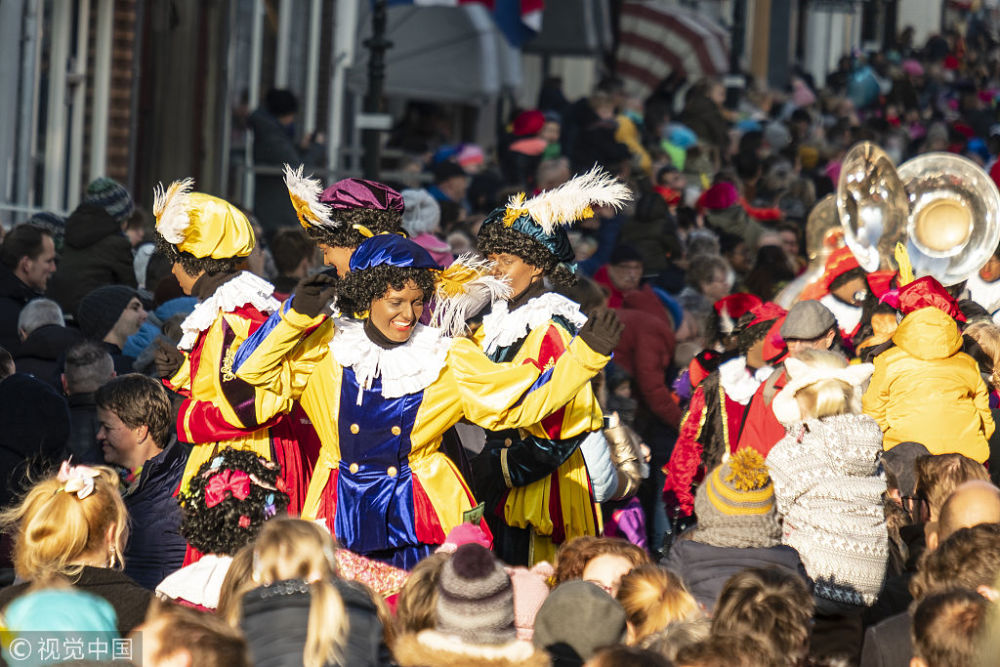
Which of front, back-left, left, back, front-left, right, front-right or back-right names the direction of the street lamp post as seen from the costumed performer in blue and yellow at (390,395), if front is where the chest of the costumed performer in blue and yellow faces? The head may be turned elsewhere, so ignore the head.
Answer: back

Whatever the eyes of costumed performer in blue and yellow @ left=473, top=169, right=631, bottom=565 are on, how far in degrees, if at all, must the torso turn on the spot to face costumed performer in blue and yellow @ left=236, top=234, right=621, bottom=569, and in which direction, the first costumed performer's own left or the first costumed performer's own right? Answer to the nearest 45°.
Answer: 0° — they already face them

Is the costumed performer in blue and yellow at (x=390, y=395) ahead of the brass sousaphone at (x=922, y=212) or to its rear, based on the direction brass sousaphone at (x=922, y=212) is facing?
ahead

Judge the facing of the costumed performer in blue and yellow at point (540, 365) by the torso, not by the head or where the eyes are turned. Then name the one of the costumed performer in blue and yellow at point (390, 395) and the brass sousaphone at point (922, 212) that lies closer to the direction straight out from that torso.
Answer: the costumed performer in blue and yellow

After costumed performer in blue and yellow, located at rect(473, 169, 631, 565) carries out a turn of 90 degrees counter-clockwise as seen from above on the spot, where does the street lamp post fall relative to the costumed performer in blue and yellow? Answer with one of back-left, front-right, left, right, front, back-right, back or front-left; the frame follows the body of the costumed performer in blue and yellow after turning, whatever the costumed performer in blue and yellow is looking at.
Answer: back-left

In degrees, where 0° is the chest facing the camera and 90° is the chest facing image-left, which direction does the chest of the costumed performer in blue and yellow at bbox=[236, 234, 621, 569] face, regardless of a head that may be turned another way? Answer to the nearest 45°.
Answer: approximately 0°

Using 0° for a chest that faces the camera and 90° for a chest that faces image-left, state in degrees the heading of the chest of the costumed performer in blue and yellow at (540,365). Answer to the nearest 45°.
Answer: approximately 45°
